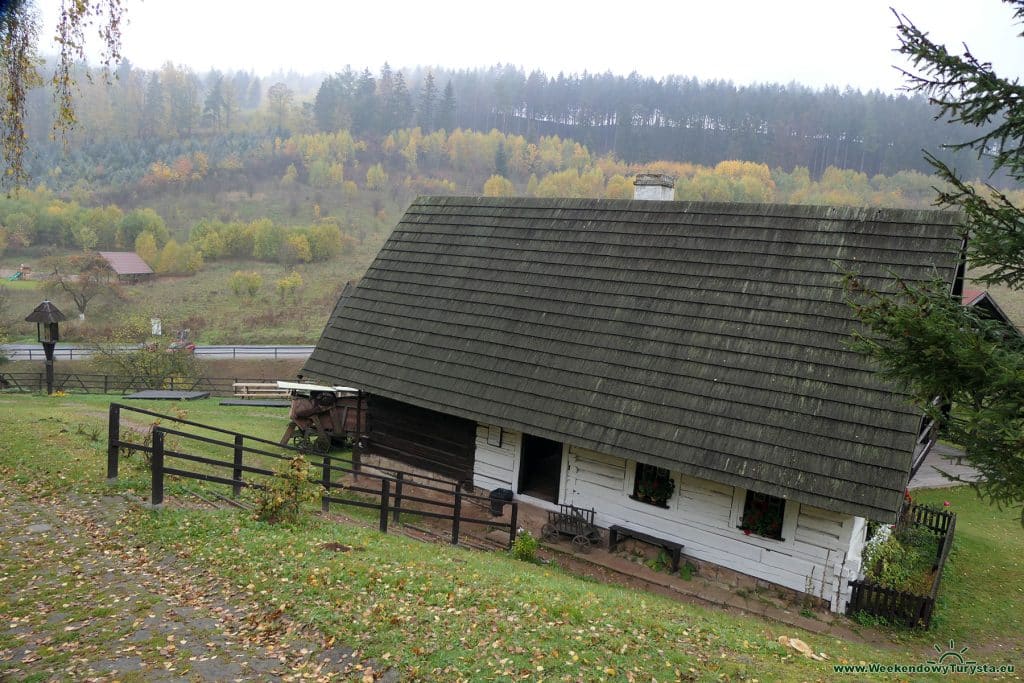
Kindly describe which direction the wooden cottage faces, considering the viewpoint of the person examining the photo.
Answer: facing the viewer and to the left of the viewer

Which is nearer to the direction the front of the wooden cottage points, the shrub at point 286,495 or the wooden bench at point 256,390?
the shrub

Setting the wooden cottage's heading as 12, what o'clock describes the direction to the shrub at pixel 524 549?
The shrub is roughly at 12 o'clock from the wooden cottage.

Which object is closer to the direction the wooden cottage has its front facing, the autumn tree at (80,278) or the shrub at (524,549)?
the shrub

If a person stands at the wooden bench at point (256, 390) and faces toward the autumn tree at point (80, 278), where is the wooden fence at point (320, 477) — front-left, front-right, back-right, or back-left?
back-left

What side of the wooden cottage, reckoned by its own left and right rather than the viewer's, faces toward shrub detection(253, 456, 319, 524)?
front

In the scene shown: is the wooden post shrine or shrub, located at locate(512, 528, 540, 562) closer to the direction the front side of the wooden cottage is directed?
the shrub

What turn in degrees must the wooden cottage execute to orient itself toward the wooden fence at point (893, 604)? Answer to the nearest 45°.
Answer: approximately 90° to its left
